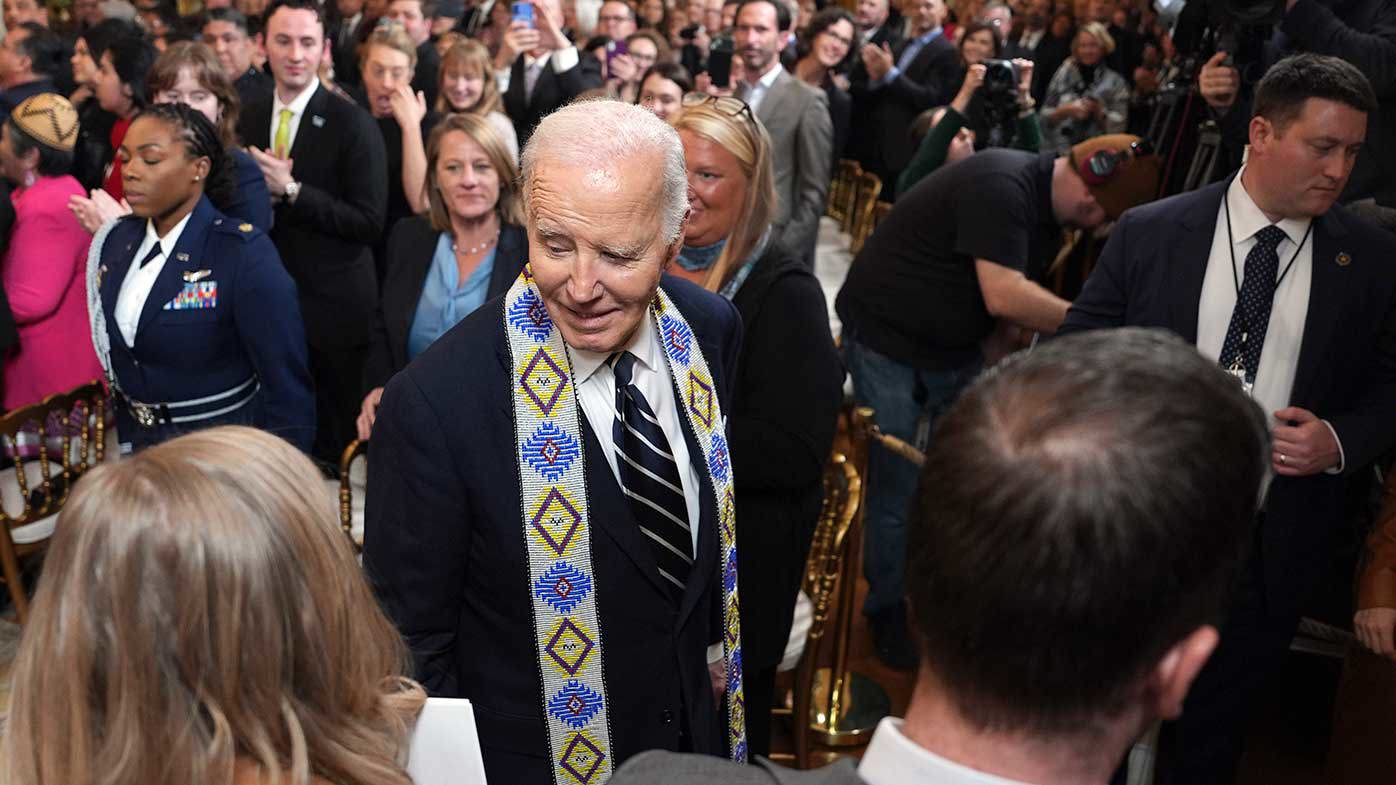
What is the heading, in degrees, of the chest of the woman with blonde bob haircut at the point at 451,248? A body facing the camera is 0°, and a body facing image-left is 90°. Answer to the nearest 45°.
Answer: approximately 0°

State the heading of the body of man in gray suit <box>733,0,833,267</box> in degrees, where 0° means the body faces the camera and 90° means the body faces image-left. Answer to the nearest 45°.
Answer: approximately 45°

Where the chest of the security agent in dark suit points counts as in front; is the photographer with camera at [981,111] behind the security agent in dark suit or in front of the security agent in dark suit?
behind

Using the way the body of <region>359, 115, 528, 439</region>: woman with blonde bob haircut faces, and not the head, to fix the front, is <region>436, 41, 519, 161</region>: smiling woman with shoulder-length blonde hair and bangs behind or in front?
behind

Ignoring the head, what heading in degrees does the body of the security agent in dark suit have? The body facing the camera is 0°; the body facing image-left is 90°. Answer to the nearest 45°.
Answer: approximately 0°

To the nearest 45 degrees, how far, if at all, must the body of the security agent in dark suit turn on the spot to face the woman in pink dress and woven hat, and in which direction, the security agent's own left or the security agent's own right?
approximately 90° to the security agent's own right

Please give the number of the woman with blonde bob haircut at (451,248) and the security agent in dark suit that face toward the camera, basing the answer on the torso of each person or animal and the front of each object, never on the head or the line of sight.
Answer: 2

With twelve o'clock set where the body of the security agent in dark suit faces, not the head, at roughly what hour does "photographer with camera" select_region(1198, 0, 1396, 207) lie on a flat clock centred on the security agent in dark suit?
The photographer with camera is roughly at 6 o'clock from the security agent in dark suit.
